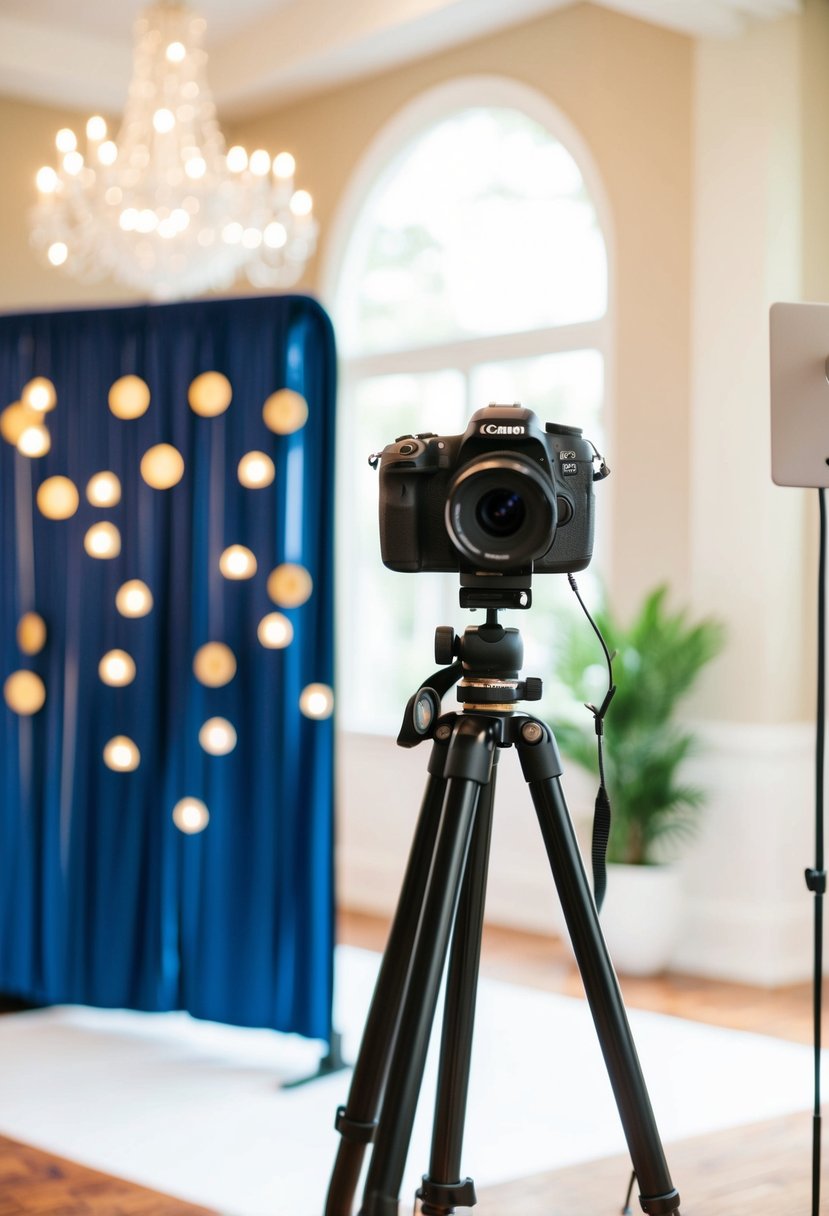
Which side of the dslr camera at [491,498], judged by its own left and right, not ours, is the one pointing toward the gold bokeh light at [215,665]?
back

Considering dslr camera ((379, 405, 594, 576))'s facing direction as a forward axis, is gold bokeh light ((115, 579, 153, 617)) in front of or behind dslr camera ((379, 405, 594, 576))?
behind

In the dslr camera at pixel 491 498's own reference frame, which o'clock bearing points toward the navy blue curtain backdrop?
The navy blue curtain backdrop is roughly at 5 o'clock from the dslr camera.

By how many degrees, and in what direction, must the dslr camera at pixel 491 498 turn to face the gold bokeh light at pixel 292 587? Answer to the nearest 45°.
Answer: approximately 180°

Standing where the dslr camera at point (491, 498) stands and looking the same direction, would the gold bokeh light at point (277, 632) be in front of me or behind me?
behind

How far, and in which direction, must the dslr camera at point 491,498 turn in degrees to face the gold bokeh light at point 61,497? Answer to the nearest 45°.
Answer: approximately 135° to its right

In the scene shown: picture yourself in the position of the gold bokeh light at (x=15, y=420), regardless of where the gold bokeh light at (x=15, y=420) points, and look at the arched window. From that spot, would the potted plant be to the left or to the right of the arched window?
right

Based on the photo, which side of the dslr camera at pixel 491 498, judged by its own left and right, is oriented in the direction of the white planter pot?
back

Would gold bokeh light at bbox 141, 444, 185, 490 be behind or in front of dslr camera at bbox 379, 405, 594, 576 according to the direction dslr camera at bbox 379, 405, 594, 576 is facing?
behind

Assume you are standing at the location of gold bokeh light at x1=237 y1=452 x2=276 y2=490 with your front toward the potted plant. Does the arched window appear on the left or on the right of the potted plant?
left

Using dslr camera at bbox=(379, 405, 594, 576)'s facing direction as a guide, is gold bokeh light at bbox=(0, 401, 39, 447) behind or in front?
behind

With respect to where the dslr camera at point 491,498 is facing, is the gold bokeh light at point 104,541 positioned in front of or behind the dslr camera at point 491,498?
behind

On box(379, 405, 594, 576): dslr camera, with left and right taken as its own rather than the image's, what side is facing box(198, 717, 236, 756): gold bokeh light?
back

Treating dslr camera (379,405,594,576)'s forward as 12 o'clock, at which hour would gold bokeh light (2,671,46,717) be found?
The gold bokeh light is roughly at 5 o'clock from the dslr camera.

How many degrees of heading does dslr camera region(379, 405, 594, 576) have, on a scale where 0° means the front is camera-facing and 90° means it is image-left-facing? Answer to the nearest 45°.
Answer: approximately 0°
